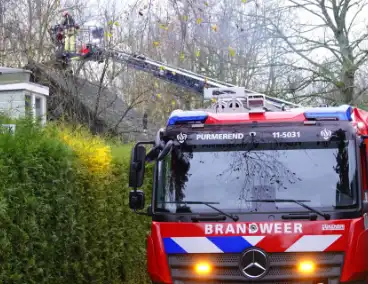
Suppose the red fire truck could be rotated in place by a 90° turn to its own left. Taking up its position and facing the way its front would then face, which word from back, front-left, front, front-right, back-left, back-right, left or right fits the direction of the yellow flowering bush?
back-left

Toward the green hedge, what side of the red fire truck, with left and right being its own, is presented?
right

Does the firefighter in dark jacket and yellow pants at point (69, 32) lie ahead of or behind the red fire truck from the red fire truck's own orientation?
behind

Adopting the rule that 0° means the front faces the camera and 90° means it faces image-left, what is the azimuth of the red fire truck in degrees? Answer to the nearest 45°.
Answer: approximately 0°
